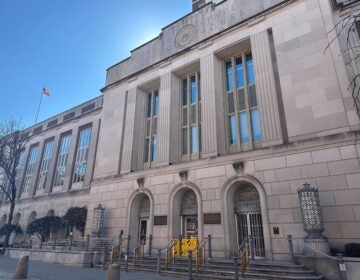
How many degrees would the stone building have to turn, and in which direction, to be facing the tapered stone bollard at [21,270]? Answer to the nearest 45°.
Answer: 0° — it already faces it

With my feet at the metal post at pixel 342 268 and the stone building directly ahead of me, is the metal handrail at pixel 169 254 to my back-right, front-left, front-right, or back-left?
front-left

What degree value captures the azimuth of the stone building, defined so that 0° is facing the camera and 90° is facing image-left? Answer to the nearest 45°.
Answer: approximately 45°

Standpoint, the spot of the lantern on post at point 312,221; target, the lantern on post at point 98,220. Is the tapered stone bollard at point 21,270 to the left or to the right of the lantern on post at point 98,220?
left

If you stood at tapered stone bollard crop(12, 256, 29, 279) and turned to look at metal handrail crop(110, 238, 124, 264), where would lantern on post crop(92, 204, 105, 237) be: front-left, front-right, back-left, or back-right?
front-left

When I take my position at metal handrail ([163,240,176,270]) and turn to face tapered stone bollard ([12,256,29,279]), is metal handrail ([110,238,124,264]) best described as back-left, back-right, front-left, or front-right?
front-right
